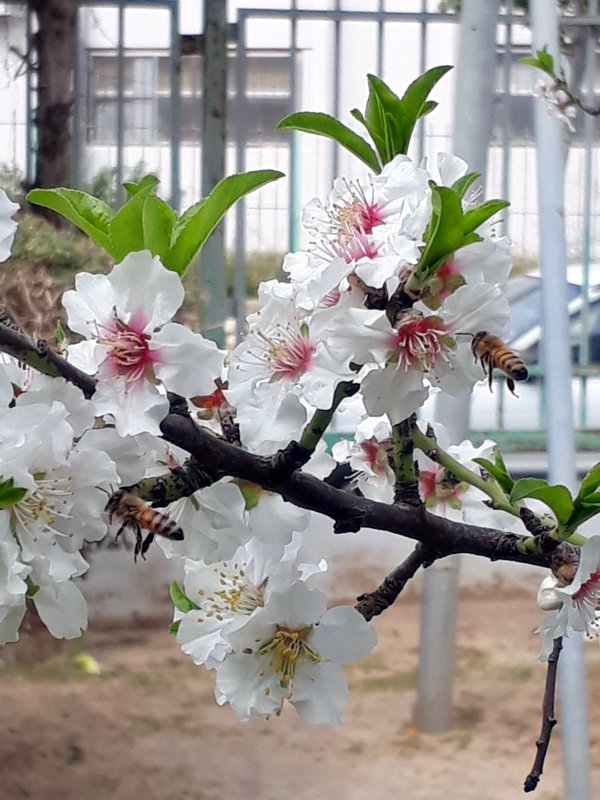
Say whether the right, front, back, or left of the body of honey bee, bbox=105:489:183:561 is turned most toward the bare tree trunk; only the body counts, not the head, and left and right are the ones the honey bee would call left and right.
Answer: right

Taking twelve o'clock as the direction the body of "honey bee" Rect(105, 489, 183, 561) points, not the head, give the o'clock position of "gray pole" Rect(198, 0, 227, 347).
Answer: The gray pole is roughly at 3 o'clock from the honey bee.

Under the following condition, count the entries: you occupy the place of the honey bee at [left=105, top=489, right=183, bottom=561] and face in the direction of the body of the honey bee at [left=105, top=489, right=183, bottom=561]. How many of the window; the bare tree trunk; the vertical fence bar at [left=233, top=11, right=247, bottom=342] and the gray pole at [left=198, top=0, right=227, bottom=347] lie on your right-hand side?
4

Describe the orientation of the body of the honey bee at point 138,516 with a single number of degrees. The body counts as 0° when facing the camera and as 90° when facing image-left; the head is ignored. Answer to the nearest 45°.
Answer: approximately 90°

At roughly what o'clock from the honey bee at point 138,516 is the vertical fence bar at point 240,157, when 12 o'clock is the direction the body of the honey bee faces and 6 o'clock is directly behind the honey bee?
The vertical fence bar is roughly at 3 o'clock from the honey bee.
